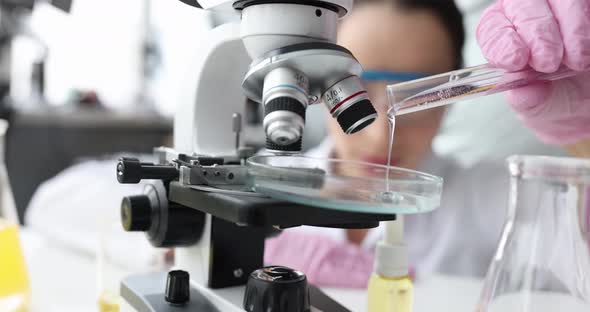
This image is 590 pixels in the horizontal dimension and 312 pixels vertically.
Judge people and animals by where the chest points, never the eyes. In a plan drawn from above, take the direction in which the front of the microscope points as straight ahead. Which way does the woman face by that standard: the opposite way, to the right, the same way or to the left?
to the right

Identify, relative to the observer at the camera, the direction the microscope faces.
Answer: facing the viewer and to the right of the viewer

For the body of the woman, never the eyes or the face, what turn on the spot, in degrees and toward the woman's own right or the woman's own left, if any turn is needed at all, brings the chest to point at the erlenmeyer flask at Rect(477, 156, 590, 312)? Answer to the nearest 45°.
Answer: approximately 45° to the woman's own left

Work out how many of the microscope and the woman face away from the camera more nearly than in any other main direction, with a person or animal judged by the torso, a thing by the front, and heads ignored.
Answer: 0

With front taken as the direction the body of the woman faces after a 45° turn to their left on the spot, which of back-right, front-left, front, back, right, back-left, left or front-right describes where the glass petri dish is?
front
